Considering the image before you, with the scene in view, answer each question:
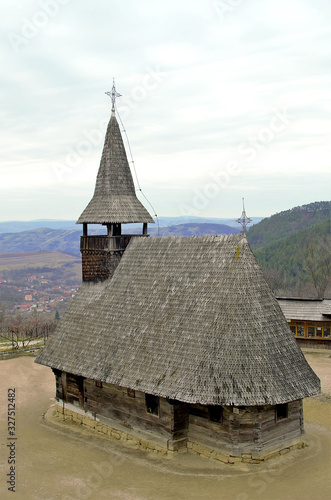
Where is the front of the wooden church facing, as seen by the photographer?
facing away from the viewer and to the left of the viewer

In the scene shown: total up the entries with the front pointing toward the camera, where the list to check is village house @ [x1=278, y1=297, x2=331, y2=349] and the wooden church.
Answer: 1

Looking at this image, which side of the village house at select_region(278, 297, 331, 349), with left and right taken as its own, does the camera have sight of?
front

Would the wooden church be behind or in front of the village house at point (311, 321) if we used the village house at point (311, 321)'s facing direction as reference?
in front

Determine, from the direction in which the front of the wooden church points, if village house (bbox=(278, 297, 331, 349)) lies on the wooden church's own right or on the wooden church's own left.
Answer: on the wooden church's own right
